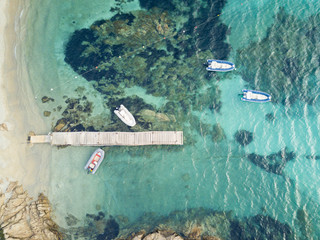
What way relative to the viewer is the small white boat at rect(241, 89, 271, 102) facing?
to the viewer's right

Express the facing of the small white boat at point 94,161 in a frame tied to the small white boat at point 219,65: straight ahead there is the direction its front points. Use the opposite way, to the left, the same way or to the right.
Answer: to the left

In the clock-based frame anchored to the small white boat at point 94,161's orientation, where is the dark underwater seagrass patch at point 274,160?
The dark underwater seagrass patch is roughly at 2 o'clock from the small white boat.

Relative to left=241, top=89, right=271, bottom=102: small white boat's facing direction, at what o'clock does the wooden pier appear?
The wooden pier is roughly at 5 o'clock from the small white boat.

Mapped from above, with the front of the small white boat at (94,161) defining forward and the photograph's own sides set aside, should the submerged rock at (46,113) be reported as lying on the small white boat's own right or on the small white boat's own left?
on the small white boat's own left

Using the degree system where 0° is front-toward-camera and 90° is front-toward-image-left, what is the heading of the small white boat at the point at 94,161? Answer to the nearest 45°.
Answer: approximately 225°

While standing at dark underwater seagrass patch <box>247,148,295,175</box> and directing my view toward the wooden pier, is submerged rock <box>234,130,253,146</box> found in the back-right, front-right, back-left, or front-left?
front-right

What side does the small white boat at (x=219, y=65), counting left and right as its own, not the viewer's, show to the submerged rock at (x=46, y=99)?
back
